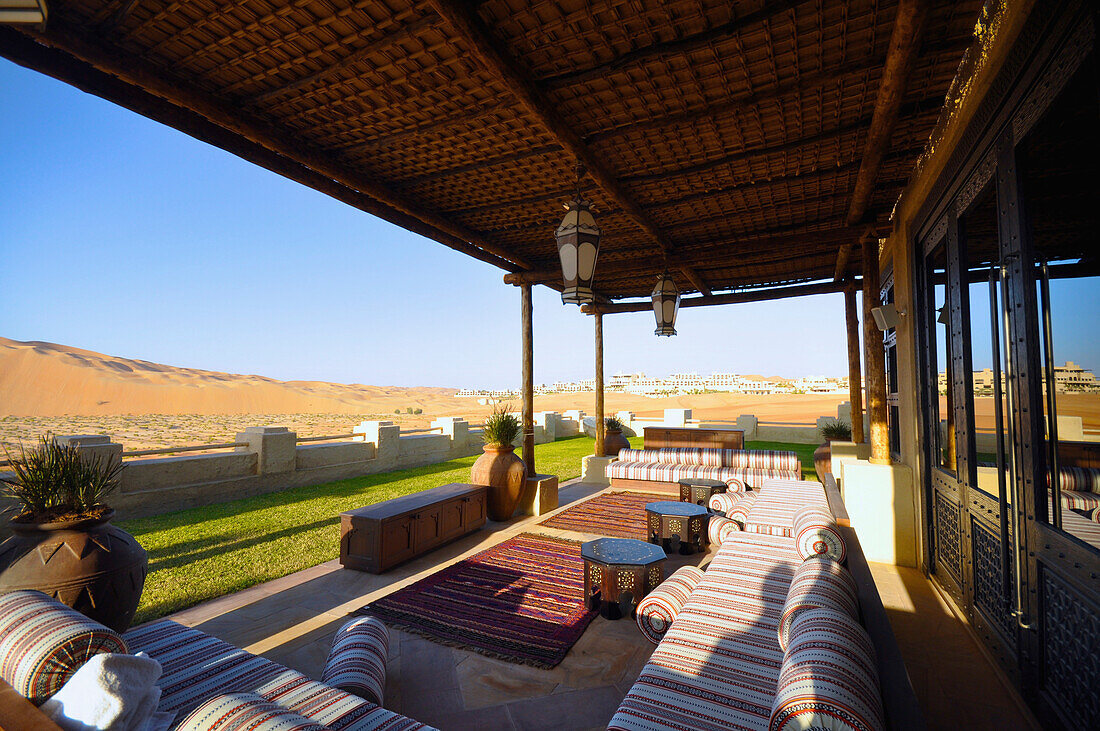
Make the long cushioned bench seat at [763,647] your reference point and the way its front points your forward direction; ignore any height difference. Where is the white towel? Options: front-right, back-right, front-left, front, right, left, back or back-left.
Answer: front-left

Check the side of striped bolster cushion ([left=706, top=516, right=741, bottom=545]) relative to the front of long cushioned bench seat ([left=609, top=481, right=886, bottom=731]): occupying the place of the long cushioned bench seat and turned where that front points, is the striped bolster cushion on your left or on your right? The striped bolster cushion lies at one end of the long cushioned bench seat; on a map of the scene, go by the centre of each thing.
on your right

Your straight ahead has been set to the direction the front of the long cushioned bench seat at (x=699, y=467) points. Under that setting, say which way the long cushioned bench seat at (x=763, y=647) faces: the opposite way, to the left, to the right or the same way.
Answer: to the right

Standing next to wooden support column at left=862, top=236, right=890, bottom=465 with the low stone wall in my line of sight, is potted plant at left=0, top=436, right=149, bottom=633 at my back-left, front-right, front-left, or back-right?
front-left

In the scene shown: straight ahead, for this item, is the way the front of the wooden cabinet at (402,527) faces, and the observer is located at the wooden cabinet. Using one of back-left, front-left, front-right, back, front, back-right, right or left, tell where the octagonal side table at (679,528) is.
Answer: front-left

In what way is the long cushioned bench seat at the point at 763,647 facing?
to the viewer's left

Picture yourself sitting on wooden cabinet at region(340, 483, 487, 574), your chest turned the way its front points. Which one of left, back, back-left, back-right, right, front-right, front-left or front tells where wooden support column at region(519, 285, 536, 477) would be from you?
left

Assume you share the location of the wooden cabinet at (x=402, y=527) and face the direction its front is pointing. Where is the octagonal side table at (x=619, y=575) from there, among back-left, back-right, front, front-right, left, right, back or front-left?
front

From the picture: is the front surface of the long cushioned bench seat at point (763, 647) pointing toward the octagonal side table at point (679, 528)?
no

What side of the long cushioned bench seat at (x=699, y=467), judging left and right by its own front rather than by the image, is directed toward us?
front

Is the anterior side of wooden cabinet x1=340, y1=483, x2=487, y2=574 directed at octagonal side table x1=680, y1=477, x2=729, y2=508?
no

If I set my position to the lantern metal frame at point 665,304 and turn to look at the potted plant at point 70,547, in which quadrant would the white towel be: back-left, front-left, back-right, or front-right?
front-left

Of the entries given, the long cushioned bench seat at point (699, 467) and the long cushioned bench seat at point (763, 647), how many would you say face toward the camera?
1

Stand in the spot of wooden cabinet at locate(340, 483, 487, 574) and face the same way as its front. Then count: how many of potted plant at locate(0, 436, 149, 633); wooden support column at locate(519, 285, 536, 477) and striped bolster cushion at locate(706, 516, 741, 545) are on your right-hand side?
1

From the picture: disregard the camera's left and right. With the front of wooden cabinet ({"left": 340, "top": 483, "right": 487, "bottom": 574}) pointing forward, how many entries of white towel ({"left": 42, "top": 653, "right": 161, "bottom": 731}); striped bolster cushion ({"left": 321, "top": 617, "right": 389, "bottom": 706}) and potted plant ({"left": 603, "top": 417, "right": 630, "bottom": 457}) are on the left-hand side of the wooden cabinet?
1

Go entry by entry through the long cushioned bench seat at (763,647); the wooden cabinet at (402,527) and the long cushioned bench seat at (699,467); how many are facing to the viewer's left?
1

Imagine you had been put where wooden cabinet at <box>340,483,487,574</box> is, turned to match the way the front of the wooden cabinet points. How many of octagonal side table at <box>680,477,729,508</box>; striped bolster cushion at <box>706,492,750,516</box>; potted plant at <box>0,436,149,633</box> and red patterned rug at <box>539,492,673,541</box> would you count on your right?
1

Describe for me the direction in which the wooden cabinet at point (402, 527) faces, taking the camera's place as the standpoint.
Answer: facing the viewer and to the right of the viewer
